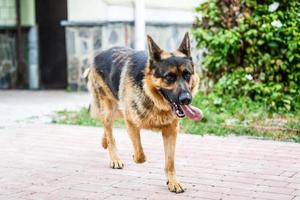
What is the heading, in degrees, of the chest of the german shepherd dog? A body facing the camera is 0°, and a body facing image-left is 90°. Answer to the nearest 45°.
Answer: approximately 315°

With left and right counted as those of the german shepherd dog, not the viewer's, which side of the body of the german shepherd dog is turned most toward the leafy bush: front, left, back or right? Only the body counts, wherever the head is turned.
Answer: left
